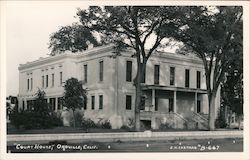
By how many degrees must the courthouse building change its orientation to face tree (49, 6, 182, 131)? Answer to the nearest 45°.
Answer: approximately 45° to its right

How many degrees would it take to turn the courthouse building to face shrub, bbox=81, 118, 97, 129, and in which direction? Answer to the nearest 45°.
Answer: approximately 90° to its right

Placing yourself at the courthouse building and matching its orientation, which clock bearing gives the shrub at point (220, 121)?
The shrub is roughly at 11 o'clock from the courthouse building.

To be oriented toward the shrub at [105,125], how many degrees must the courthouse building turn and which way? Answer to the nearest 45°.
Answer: approximately 90° to its right

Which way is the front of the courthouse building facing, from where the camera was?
facing the viewer and to the right of the viewer

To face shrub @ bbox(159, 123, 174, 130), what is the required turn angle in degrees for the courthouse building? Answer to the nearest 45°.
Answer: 0° — it already faces it

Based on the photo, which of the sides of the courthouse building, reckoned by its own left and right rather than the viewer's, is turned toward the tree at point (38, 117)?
right
